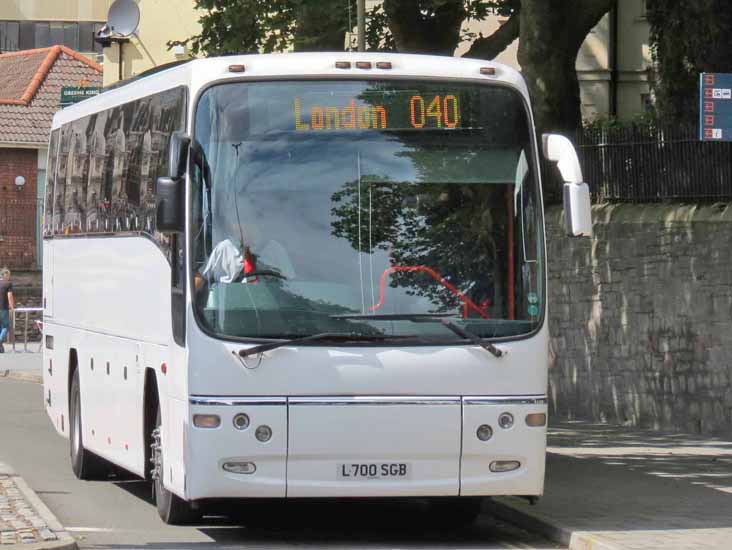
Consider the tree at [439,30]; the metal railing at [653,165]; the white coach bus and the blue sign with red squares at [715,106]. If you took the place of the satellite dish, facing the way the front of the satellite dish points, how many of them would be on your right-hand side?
0

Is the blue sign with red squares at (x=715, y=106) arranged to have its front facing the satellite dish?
no

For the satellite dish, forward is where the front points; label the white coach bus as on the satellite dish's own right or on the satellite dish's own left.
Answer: on the satellite dish's own left

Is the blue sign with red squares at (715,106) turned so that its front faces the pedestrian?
no

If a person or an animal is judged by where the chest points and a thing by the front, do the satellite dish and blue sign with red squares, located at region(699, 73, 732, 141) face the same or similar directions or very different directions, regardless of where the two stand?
same or similar directions

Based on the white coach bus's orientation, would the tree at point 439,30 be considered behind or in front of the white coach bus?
behind

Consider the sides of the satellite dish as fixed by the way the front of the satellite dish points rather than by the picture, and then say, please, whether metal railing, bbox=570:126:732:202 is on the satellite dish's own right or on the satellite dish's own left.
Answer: on the satellite dish's own left

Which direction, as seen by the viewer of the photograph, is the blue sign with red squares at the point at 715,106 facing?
facing the viewer

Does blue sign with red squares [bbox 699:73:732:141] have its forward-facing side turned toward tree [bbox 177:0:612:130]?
no

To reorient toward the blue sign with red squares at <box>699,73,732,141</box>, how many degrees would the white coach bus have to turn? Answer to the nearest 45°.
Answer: approximately 135° to its left

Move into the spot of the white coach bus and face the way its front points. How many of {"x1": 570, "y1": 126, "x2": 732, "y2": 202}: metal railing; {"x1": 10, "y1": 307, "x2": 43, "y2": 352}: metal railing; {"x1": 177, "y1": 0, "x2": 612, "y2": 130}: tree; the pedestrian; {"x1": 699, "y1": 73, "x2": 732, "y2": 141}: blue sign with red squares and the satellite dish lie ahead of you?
0

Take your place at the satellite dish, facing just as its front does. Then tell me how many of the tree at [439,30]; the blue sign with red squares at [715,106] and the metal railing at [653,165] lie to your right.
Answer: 0

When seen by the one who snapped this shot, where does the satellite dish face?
facing the viewer and to the left of the viewer

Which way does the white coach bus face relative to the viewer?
toward the camera

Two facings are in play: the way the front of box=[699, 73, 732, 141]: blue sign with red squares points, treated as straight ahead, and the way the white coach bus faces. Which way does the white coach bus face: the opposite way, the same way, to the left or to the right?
the same way

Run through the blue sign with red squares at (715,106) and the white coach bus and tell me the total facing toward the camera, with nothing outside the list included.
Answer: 2
